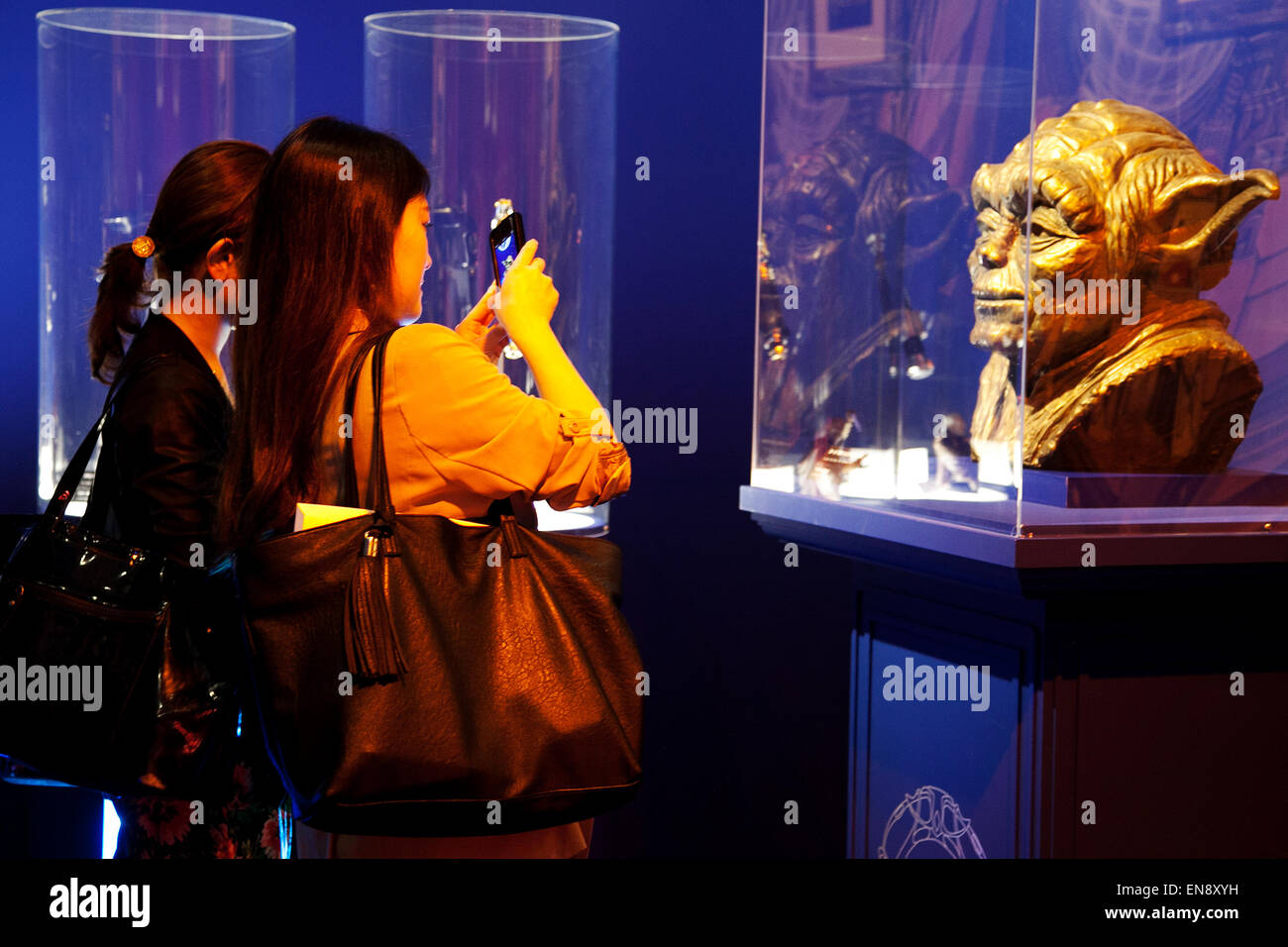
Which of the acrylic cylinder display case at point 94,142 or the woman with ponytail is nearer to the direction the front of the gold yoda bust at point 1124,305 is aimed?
the woman with ponytail

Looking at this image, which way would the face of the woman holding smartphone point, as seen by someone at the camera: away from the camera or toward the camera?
away from the camera

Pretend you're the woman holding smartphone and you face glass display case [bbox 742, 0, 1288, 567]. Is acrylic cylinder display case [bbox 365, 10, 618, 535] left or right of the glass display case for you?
left

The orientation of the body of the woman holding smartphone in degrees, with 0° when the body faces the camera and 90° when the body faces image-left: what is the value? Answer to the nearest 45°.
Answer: approximately 225°

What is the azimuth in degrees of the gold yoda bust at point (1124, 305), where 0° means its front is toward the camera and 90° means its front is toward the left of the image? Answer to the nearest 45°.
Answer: approximately 45°
